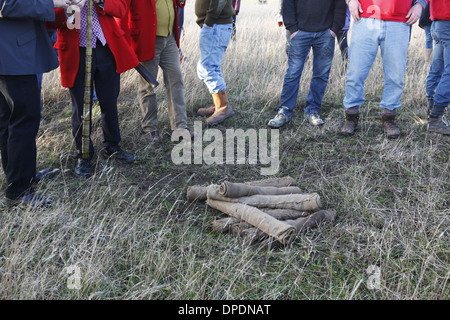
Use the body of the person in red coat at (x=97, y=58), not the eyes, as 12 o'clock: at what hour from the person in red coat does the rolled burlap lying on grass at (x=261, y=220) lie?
The rolled burlap lying on grass is roughly at 11 o'clock from the person in red coat.

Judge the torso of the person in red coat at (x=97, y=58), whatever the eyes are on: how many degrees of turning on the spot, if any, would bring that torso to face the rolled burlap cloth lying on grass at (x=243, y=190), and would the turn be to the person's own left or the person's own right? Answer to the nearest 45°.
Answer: approximately 45° to the person's own left

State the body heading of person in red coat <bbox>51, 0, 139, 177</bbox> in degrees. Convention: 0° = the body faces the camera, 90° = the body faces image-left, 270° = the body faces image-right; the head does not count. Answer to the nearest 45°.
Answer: approximately 0°

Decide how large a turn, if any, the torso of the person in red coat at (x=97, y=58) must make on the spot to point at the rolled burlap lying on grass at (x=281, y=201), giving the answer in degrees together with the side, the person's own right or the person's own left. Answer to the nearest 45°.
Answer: approximately 45° to the person's own left
